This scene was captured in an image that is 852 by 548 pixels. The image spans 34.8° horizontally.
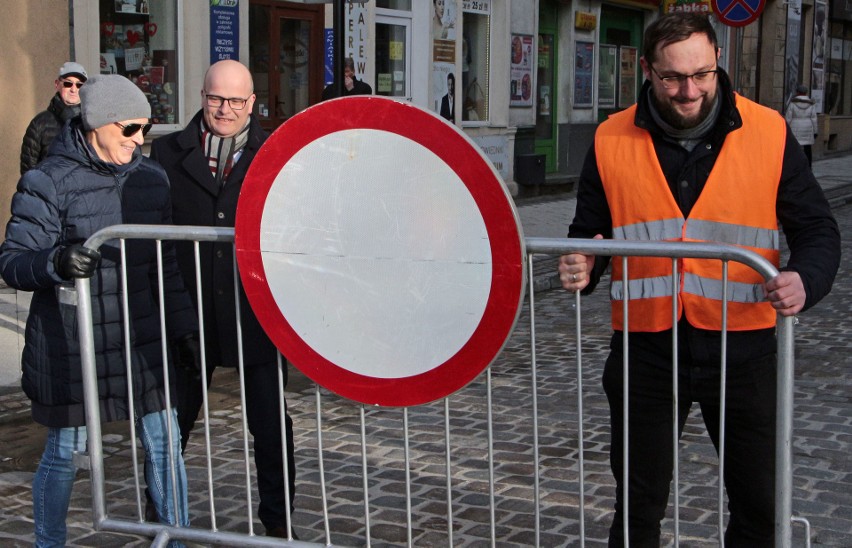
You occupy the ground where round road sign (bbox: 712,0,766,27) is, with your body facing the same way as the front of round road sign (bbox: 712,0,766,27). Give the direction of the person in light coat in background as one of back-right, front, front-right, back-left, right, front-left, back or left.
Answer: back

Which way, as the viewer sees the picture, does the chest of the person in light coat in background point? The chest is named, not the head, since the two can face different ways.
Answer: away from the camera

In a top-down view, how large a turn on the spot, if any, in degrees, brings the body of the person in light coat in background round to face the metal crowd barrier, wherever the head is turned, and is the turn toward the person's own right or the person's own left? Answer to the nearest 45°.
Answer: approximately 180°

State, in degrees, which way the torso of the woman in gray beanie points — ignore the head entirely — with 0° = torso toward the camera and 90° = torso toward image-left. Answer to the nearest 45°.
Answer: approximately 315°

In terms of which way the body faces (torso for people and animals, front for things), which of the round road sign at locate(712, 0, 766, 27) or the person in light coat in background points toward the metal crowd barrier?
the round road sign

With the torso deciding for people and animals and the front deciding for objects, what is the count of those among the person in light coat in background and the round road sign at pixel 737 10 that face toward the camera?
1

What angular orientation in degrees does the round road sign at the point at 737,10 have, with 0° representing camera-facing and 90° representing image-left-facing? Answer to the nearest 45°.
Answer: approximately 0°

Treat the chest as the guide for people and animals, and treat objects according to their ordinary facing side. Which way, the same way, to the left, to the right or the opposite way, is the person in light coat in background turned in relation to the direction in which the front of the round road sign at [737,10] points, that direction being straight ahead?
the opposite way
